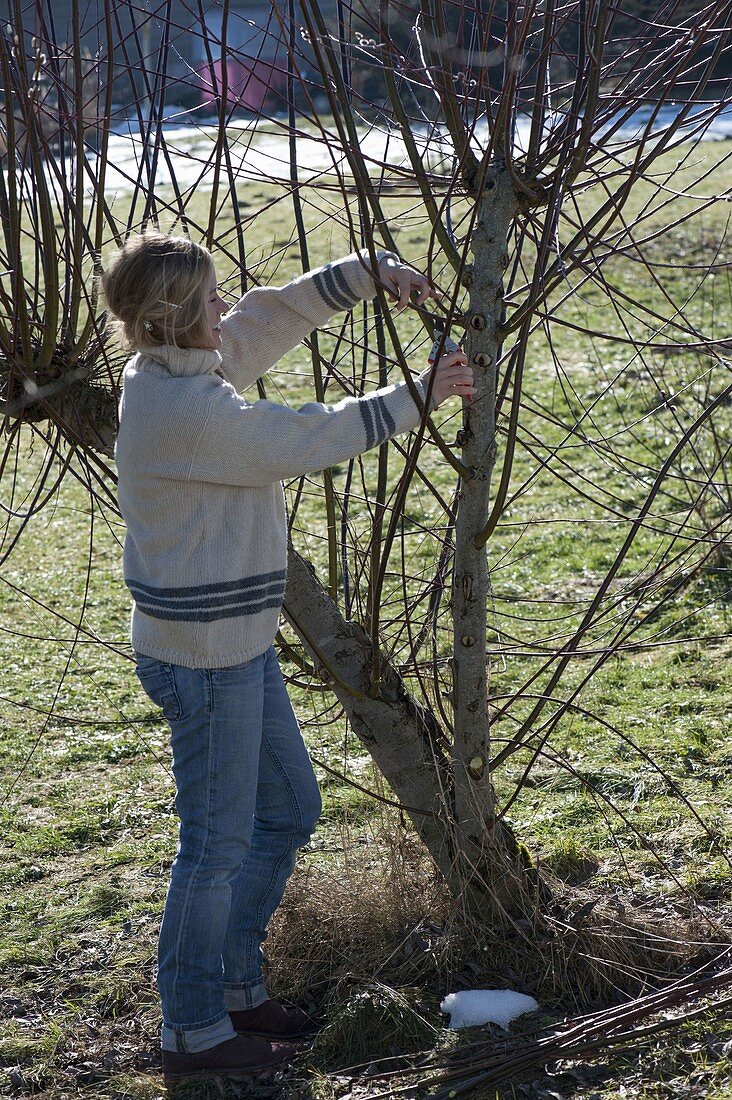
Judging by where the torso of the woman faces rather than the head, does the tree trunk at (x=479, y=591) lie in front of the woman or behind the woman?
in front

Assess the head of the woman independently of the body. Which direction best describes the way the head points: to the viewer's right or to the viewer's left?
to the viewer's right

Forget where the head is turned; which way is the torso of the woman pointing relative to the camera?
to the viewer's right
